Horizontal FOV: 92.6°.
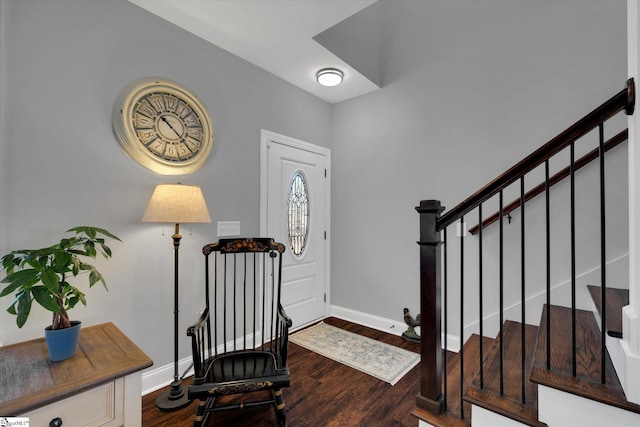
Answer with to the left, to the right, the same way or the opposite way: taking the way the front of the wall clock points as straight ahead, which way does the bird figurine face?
the opposite way

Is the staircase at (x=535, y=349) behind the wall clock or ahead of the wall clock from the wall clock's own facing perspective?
ahead

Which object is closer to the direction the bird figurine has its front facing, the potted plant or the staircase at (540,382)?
the potted plant

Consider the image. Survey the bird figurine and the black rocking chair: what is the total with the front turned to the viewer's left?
1

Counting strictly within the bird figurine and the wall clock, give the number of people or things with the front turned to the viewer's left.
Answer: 1

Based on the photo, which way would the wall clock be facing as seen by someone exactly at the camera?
facing the viewer and to the right of the viewer

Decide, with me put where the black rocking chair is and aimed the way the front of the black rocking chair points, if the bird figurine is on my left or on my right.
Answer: on my left

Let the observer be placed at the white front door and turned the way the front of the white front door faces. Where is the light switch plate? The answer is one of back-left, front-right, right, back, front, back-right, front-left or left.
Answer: right

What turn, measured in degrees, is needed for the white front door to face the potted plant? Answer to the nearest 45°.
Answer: approximately 90° to its right

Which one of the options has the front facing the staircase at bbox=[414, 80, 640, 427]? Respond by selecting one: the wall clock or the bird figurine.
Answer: the wall clock

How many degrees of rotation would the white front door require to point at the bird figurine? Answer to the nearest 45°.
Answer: approximately 45° to its left

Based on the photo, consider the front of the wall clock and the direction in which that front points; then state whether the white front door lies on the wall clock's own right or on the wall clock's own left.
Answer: on the wall clock's own left

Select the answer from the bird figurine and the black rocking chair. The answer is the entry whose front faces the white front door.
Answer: the bird figurine

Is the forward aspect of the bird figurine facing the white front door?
yes

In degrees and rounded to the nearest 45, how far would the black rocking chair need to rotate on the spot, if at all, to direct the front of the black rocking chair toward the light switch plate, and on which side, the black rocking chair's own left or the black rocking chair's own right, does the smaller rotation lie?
approximately 180°
